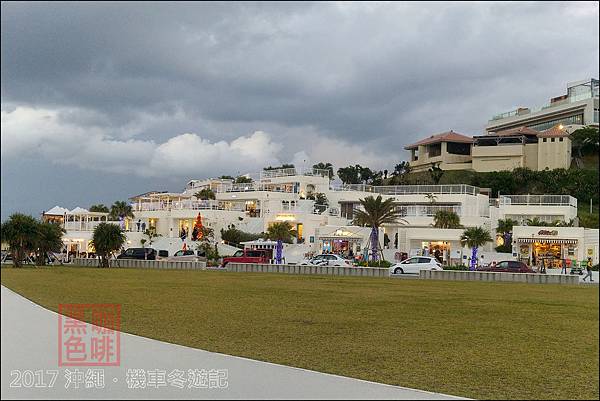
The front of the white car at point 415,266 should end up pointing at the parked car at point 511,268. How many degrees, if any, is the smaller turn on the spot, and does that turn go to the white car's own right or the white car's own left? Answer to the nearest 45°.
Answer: approximately 180°

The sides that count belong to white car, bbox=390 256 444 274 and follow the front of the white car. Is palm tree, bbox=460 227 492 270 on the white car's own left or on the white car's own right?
on the white car's own right

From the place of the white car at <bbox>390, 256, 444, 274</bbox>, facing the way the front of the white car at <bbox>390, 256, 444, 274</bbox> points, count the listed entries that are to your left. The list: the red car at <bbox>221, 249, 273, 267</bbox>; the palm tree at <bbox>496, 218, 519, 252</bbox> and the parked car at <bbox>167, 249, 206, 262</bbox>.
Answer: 0

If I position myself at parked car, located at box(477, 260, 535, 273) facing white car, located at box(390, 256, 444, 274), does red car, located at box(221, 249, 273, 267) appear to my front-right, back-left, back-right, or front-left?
front-right

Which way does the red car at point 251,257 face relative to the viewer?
to the viewer's left

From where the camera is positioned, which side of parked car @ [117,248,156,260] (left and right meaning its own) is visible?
left

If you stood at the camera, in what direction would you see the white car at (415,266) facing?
facing to the left of the viewer

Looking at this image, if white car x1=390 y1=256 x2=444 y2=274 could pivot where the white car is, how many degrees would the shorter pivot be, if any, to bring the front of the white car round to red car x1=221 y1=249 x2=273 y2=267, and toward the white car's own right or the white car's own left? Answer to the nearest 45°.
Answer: approximately 45° to the white car's own right

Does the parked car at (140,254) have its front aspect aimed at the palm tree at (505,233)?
no

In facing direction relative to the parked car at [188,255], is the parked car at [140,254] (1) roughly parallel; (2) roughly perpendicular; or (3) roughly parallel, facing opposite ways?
roughly parallel

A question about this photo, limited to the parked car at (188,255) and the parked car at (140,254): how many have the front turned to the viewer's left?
2

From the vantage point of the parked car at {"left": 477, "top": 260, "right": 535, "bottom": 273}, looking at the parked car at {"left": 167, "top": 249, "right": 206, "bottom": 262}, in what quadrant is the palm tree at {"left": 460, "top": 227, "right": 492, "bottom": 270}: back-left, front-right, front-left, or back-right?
front-right

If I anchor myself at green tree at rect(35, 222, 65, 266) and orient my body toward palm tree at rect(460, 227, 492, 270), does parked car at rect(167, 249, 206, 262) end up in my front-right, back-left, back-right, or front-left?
front-left

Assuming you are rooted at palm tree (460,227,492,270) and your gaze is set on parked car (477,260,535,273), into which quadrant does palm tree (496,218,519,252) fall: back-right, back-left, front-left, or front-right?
back-left

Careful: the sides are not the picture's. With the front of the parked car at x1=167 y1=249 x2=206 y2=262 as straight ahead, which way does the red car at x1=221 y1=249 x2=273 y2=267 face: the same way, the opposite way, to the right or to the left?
the same way

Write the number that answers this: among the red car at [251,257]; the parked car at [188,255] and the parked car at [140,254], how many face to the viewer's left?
3

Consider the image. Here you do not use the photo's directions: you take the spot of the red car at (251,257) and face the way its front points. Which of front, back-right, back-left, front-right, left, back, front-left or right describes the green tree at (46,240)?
front

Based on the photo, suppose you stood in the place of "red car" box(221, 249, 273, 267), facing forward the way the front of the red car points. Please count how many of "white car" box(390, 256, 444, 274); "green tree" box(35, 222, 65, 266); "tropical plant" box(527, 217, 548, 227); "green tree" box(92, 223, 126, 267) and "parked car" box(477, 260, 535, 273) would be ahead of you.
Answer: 2

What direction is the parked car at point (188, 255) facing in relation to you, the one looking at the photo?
facing to the left of the viewer
